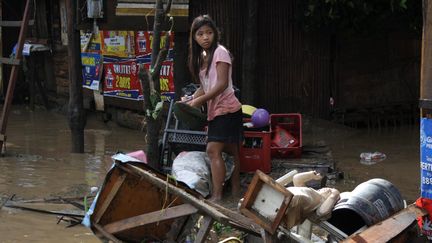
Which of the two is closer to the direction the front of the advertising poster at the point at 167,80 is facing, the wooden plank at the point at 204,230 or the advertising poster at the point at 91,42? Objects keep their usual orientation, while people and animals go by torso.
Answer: the wooden plank

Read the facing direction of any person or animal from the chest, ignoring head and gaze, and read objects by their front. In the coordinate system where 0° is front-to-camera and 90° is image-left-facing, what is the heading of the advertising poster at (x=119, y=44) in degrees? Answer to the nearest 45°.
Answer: approximately 0°

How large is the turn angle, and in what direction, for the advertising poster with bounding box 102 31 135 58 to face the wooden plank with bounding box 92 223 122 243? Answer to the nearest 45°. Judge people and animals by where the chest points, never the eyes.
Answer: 0° — it already faces it

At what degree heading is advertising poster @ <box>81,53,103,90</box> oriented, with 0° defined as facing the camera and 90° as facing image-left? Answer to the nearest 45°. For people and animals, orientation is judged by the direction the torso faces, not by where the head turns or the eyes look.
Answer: approximately 0°

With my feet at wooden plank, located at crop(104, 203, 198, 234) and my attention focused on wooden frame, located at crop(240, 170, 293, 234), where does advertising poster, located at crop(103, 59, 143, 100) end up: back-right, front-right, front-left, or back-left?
back-left

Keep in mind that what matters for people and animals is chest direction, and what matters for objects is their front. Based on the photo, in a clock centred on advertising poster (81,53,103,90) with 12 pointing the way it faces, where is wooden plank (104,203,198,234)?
The wooden plank is roughly at 12 o'clock from the advertising poster.
